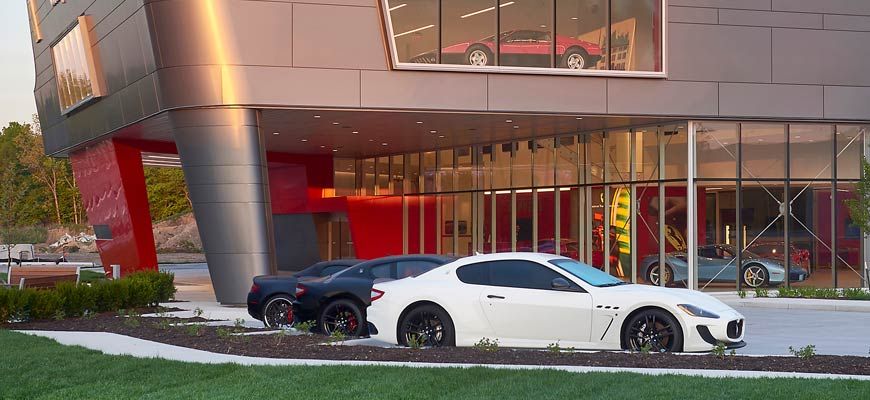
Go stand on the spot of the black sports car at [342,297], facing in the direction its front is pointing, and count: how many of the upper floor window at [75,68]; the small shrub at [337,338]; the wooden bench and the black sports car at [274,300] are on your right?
1

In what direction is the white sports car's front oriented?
to the viewer's right

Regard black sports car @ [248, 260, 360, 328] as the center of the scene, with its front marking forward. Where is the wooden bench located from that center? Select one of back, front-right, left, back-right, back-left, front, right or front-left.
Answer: back-left

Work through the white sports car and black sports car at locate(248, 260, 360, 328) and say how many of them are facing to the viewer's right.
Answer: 2

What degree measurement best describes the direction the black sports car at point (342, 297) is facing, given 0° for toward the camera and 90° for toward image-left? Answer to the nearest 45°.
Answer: approximately 270°

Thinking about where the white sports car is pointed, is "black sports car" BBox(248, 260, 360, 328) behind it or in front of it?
behind

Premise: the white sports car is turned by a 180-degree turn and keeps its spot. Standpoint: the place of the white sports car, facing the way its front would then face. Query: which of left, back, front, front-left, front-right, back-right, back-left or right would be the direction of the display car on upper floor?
right

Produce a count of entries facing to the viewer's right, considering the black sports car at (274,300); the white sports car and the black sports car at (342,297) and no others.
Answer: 3

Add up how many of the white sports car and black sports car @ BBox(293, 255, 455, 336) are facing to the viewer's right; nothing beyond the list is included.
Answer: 2

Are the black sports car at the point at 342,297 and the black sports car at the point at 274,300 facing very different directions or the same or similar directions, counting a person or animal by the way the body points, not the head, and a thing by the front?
same or similar directions

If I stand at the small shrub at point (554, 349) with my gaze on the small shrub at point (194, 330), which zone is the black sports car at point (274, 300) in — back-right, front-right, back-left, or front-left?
front-right

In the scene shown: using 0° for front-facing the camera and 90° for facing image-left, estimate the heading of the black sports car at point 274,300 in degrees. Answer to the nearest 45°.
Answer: approximately 270°

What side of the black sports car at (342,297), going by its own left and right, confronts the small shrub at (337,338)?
right

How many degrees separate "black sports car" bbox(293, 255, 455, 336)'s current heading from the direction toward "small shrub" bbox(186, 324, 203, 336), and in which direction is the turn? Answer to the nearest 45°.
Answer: approximately 180°

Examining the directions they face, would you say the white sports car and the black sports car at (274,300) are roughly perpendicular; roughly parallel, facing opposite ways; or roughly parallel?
roughly parallel

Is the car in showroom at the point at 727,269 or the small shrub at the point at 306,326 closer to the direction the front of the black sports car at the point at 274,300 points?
the car in showroom
